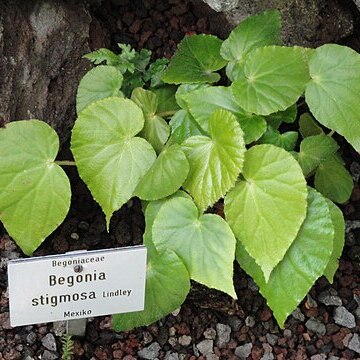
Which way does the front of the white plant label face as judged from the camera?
facing the viewer
